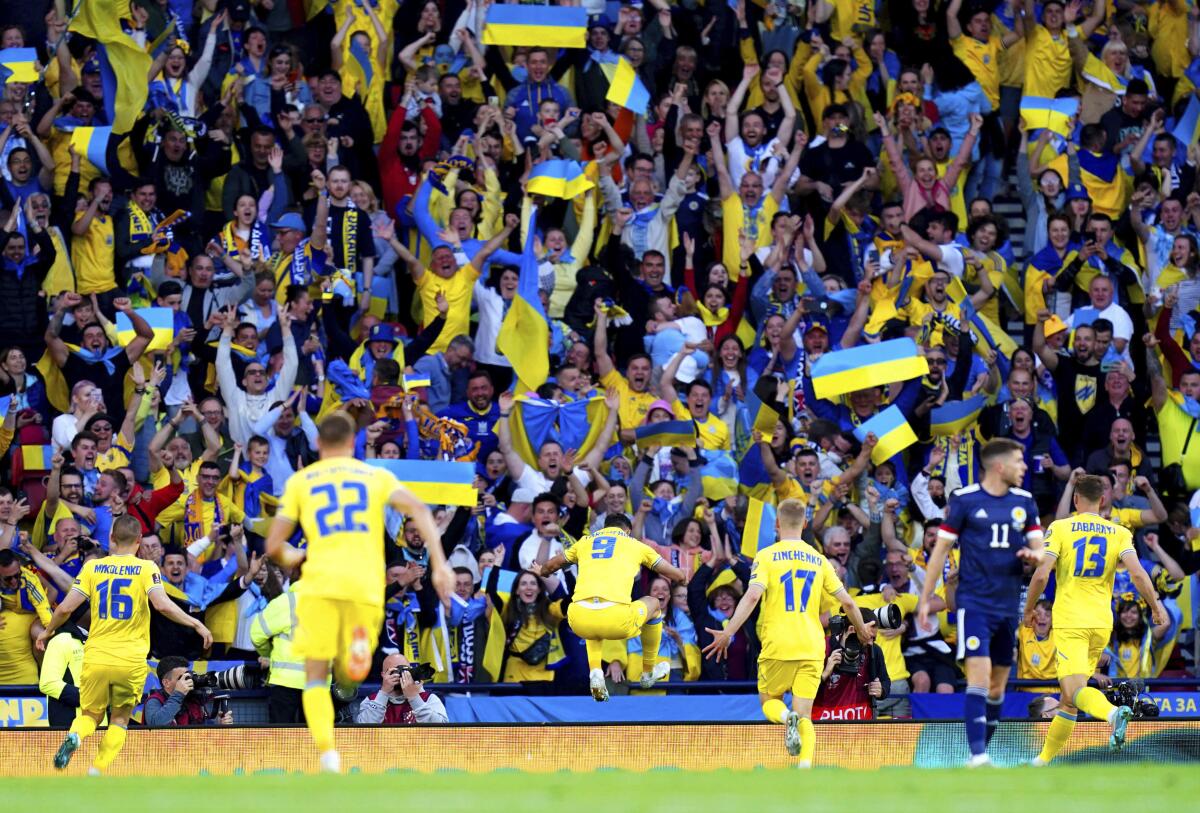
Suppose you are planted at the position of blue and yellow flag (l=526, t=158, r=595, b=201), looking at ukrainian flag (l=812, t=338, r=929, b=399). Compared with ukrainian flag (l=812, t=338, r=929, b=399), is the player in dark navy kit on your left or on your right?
right

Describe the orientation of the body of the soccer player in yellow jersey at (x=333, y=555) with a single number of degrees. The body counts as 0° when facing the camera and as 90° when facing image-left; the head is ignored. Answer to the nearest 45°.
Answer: approximately 180°

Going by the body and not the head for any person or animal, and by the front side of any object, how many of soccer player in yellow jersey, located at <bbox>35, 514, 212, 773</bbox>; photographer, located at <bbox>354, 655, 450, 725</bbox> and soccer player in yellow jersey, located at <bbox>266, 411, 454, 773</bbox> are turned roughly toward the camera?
1

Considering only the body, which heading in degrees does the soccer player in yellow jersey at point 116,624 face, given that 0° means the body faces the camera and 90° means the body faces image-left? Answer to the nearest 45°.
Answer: approximately 180°

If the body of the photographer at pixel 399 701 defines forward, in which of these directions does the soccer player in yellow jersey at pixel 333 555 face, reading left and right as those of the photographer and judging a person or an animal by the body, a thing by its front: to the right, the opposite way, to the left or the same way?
the opposite way

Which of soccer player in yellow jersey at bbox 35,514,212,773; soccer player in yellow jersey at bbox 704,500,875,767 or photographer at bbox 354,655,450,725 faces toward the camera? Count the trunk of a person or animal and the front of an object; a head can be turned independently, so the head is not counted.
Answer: the photographer

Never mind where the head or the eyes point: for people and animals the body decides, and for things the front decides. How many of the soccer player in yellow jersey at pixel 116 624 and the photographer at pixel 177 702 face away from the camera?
1

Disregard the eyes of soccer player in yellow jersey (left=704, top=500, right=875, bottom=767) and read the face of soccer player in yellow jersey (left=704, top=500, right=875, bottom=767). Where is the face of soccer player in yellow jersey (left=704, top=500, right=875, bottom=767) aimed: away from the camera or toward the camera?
away from the camera

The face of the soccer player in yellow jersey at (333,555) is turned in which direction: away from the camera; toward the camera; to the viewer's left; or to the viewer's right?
away from the camera

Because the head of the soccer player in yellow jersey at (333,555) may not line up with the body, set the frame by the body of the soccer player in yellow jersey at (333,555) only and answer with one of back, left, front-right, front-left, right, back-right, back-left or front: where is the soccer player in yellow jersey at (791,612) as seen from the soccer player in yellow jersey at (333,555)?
front-right

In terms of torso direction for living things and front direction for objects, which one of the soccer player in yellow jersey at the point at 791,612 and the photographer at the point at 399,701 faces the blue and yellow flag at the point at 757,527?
the soccer player in yellow jersey

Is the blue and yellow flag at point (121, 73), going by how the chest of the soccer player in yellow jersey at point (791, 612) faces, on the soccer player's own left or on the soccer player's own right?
on the soccer player's own left

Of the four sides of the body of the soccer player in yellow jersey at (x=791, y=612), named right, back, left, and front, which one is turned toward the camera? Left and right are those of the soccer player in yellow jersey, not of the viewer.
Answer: back

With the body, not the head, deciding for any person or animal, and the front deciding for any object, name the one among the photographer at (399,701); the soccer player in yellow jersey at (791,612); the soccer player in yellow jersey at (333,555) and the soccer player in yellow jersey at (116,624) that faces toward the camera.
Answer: the photographer

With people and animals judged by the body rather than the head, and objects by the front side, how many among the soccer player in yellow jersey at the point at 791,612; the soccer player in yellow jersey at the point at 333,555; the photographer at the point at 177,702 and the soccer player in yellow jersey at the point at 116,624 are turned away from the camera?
3

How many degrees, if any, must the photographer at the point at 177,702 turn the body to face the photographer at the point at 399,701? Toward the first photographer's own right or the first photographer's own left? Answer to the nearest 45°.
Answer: approximately 45° to the first photographer's own left

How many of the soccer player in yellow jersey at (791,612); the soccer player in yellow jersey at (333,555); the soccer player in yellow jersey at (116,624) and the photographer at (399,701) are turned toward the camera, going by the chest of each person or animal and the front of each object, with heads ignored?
1
